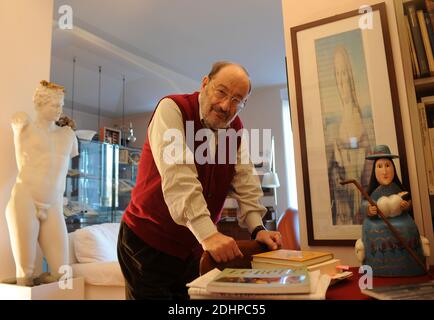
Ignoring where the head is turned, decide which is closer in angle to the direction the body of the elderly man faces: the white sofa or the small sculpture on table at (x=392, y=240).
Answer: the small sculpture on table

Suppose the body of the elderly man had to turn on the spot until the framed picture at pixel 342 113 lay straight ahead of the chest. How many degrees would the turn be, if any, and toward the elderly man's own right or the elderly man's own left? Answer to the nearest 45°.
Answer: approximately 45° to the elderly man's own left
